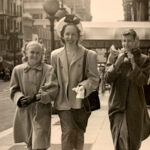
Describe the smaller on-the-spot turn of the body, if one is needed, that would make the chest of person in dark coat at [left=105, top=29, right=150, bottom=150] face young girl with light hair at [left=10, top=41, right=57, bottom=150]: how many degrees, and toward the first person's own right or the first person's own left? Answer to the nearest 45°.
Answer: approximately 45° to the first person's own right

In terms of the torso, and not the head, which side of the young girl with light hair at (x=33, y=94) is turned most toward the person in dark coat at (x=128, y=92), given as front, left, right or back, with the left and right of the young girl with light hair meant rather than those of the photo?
left

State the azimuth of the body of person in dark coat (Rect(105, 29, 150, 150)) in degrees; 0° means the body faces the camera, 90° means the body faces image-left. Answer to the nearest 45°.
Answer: approximately 45°

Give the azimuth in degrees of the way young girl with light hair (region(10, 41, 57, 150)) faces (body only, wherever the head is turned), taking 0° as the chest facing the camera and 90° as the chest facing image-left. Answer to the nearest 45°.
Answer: approximately 0°
